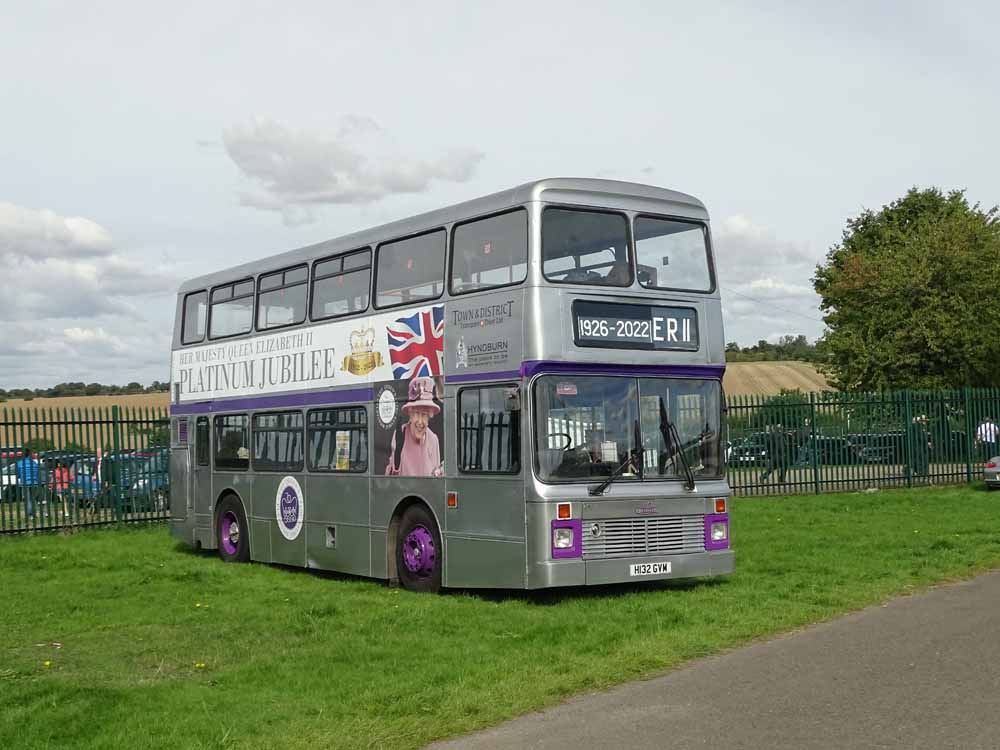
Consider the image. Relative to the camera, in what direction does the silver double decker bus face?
facing the viewer and to the right of the viewer

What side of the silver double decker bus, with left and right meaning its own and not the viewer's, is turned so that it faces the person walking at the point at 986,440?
left

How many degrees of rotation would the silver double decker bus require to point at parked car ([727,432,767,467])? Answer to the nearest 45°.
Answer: approximately 135° to its left

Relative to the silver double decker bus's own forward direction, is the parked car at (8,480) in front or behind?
behind

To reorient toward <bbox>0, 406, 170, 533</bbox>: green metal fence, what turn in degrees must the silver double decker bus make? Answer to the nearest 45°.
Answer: approximately 180°

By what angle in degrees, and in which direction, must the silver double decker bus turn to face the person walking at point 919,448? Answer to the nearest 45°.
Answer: approximately 90° to its left

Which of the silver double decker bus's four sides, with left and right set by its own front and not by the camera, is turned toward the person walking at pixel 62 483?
back
